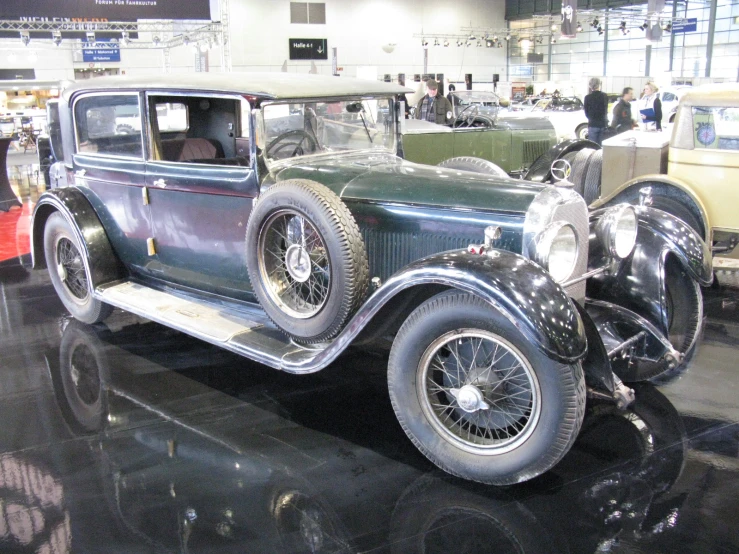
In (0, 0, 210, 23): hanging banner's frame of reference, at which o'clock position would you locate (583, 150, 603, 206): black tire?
The black tire is roughly at 11 o'clock from the hanging banner.

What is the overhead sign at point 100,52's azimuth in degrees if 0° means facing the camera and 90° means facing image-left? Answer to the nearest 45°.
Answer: approximately 0°

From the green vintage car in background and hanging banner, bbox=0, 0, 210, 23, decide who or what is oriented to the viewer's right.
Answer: the green vintage car in background

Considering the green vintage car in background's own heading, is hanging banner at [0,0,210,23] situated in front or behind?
behind

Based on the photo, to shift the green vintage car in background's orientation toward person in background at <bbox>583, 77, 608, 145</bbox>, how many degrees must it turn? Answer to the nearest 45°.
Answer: approximately 45° to its left

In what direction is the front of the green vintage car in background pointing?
to the viewer's right

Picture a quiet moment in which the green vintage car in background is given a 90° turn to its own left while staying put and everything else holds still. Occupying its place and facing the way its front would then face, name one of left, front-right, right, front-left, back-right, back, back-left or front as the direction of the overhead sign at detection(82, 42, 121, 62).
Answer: front-left

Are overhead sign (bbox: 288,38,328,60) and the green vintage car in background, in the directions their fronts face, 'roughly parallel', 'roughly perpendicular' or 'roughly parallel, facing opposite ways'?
roughly perpendicular
